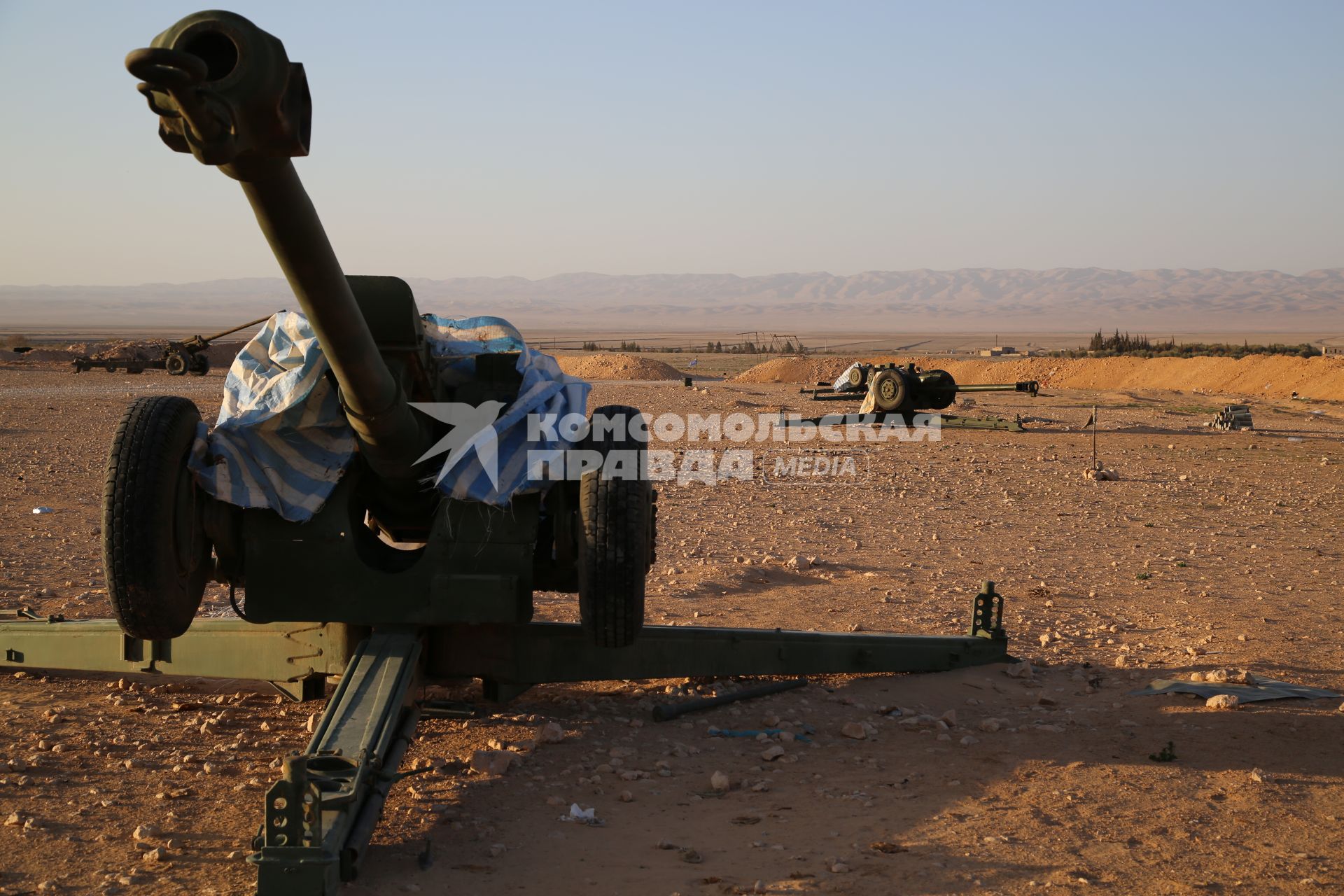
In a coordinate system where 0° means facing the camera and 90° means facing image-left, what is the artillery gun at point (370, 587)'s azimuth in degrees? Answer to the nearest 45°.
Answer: approximately 0°

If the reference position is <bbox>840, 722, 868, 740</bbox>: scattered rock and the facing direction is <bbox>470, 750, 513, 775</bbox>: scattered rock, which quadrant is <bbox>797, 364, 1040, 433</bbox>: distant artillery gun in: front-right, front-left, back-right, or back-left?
back-right

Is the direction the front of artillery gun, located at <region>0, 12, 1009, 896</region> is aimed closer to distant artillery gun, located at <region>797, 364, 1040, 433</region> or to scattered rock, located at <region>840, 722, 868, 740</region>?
the scattered rock

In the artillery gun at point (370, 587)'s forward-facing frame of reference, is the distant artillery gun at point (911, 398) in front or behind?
behind

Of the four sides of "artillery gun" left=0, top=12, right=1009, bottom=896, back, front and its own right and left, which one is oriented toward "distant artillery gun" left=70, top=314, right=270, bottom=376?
back

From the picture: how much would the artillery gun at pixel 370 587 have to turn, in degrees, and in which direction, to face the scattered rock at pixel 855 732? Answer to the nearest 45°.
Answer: approximately 90° to its left
